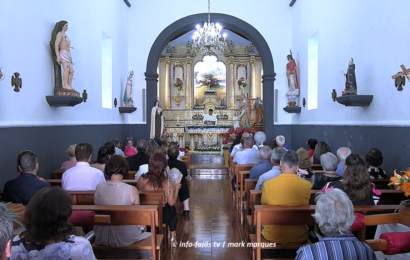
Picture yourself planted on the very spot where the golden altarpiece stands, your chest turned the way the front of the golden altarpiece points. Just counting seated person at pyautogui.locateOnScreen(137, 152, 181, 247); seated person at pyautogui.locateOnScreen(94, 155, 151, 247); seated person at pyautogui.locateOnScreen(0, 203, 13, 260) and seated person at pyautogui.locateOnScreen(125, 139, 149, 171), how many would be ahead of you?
4

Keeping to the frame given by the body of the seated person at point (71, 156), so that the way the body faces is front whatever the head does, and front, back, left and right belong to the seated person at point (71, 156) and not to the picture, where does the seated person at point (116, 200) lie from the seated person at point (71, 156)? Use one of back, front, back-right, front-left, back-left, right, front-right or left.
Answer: back

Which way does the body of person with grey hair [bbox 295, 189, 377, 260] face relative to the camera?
away from the camera

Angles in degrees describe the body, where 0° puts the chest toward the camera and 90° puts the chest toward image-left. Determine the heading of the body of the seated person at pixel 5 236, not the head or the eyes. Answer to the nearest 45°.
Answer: approximately 180°

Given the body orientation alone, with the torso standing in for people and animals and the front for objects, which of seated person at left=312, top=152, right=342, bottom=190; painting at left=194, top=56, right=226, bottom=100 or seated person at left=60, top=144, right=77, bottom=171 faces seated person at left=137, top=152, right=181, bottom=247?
the painting

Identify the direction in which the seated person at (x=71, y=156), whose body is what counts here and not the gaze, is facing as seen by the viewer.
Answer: away from the camera

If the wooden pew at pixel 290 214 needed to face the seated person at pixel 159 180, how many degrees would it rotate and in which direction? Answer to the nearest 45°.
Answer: approximately 90° to its left

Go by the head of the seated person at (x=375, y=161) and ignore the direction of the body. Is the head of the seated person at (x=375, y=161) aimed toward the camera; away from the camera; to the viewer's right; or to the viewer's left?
away from the camera

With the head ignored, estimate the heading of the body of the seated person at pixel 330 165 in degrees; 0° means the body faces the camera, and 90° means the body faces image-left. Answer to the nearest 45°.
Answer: approximately 180°

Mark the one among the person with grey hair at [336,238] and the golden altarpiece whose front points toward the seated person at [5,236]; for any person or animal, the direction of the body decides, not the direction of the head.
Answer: the golden altarpiece

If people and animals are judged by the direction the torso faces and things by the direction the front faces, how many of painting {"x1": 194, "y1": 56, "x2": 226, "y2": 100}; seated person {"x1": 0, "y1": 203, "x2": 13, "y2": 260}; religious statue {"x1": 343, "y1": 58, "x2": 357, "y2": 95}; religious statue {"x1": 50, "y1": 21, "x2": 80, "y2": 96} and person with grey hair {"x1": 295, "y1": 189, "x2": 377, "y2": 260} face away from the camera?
2

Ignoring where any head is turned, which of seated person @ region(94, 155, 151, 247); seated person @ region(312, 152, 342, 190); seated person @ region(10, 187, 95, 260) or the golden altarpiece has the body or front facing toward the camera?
the golden altarpiece

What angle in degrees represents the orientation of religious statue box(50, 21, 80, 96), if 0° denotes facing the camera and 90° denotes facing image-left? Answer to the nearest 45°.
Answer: approximately 315°

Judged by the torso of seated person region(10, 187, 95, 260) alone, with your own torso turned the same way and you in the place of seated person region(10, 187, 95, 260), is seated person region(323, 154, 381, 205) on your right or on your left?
on your right

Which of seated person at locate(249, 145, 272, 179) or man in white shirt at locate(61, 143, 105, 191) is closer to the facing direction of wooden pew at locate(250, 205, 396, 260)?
the seated person

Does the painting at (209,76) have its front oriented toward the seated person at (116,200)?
yes

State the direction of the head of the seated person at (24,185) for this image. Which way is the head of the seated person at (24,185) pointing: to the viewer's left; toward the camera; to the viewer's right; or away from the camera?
away from the camera
